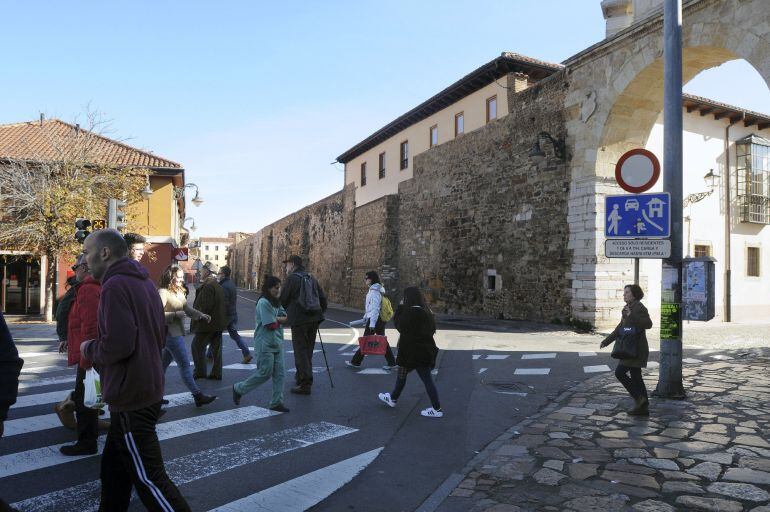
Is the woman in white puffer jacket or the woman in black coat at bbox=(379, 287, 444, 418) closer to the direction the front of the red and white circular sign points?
the woman in black coat

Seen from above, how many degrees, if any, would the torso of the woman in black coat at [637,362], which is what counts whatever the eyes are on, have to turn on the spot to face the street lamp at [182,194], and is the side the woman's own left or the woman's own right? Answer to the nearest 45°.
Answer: approximately 45° to the woman's own right

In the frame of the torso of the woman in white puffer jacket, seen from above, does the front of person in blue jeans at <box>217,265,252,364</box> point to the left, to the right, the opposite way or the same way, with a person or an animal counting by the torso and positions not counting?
the same way

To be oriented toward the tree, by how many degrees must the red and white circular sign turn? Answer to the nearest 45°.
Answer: approximately 90° to its right

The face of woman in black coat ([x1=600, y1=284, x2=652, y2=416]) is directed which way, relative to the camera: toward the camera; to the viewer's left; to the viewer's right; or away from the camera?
to the viewer's left

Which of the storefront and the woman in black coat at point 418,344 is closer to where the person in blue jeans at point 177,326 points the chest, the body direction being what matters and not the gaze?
the woman in black coat

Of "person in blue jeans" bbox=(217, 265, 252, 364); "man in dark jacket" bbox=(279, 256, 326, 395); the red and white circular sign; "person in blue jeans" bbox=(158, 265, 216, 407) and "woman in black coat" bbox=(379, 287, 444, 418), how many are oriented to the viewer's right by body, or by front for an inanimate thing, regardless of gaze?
1

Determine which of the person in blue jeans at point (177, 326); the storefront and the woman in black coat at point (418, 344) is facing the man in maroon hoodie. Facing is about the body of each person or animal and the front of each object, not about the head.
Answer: the storefront

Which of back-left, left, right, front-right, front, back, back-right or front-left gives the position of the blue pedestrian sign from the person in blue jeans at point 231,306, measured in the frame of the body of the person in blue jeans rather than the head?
back-left

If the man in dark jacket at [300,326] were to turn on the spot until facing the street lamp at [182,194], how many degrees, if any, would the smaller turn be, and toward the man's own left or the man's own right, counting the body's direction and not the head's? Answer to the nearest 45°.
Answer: approximately 45° to the man's own right

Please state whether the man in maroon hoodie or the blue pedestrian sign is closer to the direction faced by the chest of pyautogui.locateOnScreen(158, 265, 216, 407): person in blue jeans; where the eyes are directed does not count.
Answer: the blue pedestrian sign

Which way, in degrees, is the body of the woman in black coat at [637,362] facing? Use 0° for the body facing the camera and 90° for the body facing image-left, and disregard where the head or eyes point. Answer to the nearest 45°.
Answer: approximately 90°

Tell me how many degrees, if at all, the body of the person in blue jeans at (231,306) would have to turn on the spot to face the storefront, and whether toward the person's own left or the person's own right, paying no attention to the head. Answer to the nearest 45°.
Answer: approximately 45° to the person's own right

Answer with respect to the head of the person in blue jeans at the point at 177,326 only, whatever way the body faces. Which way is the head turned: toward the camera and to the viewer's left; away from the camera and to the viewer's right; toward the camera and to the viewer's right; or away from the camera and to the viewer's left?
toward the camera and to the viewer's right

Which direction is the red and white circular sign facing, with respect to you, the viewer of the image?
facing the viewer
